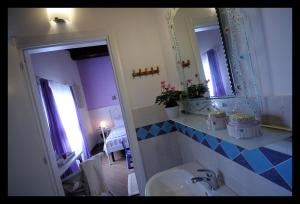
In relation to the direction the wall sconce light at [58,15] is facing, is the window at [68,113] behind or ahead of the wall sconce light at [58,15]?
behind

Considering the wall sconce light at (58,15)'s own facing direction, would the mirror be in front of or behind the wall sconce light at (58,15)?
in front

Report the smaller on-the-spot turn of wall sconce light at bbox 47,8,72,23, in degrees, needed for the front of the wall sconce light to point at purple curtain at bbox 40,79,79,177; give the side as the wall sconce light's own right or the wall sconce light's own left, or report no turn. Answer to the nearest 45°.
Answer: approximately 180°

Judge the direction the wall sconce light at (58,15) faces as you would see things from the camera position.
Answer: facing the viewer
